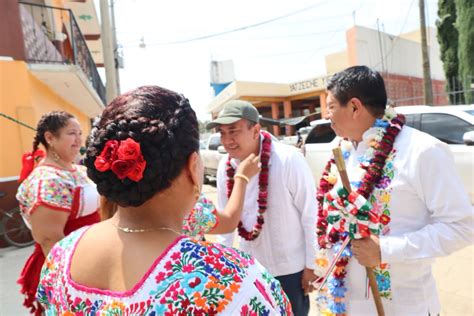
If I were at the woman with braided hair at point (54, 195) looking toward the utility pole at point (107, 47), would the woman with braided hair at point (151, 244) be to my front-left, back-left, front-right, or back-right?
back-right

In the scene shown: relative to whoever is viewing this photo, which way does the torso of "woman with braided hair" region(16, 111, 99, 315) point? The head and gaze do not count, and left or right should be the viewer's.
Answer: facing to the right of the viewer

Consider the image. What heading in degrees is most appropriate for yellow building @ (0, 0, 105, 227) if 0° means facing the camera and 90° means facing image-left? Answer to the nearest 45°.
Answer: approximately 270°

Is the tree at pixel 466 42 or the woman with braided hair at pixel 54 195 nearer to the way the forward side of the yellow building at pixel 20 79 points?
the tree

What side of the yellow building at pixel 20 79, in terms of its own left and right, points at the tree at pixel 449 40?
front

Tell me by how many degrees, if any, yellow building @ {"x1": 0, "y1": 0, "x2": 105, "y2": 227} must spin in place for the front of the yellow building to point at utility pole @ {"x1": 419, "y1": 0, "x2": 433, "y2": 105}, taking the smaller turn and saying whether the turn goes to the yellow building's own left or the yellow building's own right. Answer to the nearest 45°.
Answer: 0° — it already faces it

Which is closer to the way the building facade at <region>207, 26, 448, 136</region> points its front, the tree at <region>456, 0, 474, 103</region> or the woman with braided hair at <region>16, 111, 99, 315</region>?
the woman with braided hair

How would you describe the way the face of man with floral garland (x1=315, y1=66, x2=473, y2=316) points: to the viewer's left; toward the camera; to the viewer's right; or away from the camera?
to the viewer's left

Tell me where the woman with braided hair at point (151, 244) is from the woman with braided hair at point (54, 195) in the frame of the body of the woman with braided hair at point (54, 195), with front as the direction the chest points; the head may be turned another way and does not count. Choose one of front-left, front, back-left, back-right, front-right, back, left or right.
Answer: right
